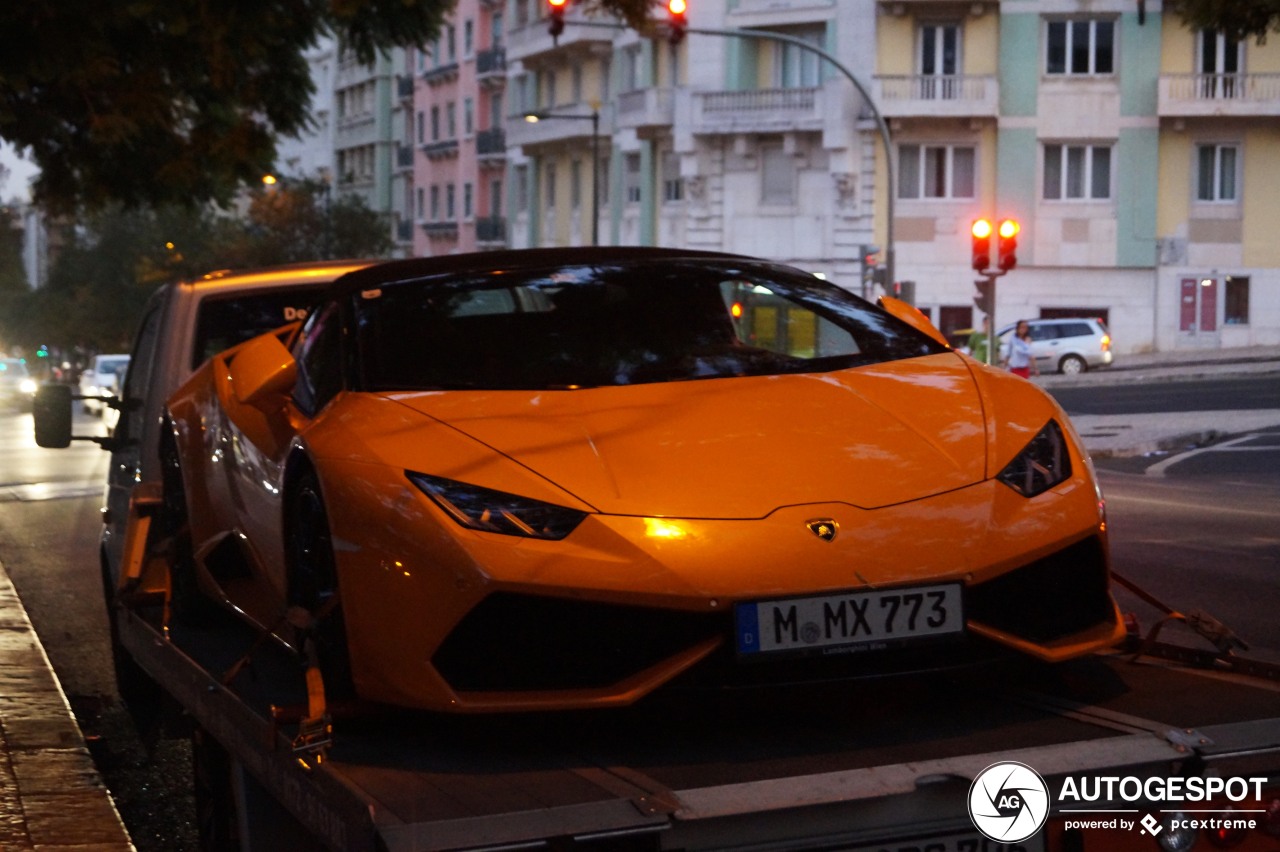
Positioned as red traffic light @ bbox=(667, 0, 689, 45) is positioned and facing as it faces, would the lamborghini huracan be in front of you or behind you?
in front

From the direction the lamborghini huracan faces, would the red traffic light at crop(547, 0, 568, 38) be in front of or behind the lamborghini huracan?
behind

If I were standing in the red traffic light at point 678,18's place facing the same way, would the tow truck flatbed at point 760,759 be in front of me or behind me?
in front

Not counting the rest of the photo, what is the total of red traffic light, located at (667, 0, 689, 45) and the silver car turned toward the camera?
1

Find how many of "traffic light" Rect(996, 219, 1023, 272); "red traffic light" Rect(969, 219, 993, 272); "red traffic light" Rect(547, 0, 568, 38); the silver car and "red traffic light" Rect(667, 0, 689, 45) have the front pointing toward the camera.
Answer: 4

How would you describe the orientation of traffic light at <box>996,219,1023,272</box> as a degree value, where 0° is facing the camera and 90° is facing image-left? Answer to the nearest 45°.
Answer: approximately 0°

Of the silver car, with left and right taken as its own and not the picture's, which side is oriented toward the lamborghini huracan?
left

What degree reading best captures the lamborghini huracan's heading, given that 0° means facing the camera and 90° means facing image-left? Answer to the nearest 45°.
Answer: approximately 315°

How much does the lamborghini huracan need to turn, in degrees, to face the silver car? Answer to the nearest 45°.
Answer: approximately 135° to its left

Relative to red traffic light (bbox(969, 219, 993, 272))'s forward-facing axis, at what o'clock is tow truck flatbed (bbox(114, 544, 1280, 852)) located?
The tow truck flatbed is roughly at 12 o'clock from the red traffic light.
